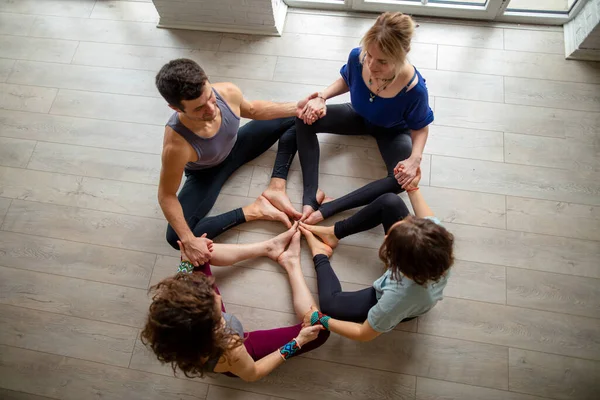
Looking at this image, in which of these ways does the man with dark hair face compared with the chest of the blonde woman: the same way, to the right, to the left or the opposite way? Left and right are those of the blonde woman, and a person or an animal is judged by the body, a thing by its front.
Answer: to the left

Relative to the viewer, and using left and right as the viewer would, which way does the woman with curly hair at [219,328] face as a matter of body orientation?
facing away from the viewer and to the right of the viewer

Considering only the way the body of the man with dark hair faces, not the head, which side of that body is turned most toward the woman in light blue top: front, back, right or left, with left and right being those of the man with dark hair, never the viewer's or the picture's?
front

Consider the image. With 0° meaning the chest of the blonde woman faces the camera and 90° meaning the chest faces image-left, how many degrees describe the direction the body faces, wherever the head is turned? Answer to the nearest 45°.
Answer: approximately 45°

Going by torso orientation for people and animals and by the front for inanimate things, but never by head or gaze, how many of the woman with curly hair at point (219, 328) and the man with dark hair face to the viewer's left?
0

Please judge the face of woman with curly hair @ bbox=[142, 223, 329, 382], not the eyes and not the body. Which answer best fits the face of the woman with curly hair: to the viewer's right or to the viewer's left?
to the viewer's right

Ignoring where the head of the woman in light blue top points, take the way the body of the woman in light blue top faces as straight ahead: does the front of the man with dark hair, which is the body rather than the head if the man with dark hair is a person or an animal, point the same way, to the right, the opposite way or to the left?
the opposite way

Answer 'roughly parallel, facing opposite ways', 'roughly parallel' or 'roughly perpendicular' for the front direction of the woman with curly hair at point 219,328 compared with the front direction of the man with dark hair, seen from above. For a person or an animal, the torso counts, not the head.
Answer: roughly perpendicular

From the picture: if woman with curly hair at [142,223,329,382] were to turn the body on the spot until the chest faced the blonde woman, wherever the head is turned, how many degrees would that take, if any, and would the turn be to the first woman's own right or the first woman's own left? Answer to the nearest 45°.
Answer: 0° — they already face them

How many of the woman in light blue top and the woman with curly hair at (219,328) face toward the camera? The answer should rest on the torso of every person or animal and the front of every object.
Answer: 0

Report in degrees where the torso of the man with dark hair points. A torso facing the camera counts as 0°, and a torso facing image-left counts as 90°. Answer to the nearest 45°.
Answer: approximately 315°

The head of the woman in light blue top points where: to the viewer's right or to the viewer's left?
to the viewer's left

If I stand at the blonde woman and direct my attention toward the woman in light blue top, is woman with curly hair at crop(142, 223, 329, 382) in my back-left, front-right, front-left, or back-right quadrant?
front-right

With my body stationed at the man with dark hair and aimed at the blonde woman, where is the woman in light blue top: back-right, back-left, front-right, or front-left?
front-right

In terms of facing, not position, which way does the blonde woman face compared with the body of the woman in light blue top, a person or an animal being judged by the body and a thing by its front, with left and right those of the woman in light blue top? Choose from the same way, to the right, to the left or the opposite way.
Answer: to the left

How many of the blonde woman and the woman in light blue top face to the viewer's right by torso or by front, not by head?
0

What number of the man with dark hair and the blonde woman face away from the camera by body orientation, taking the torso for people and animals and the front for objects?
0
